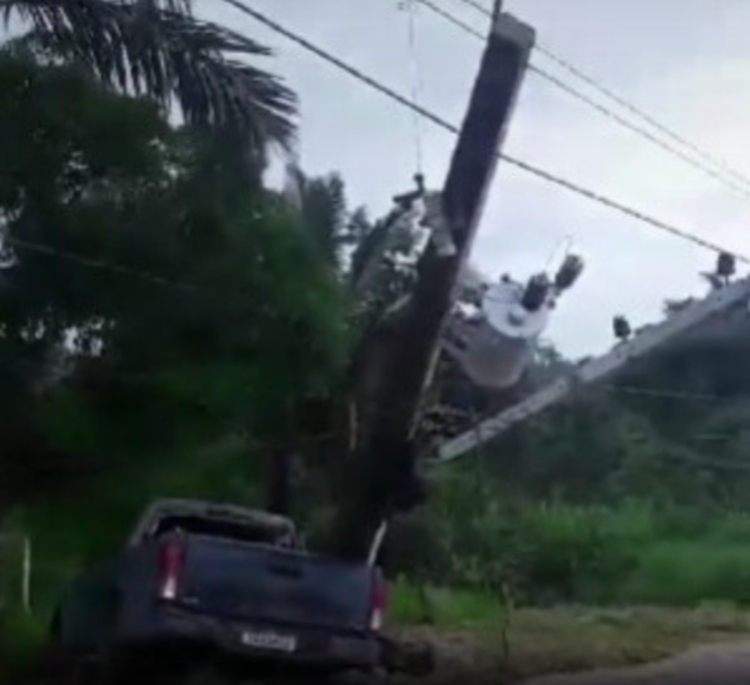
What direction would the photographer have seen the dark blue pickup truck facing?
facing away from the viewer and to the left of the viewer
